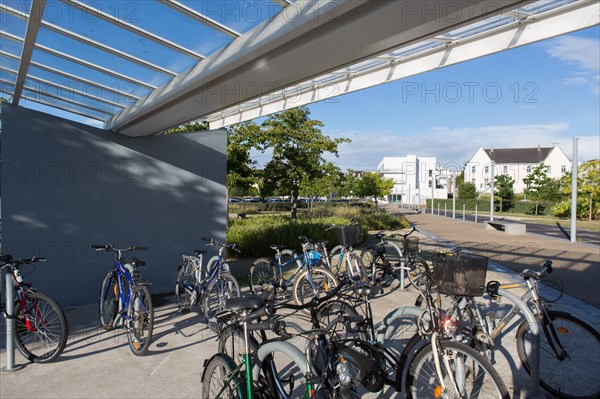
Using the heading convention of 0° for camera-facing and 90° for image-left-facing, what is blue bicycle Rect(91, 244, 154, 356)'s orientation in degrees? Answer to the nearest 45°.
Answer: approximately 135°

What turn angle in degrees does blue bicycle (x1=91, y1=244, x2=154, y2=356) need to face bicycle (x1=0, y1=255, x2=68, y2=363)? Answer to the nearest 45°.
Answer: approximately 45° to its left

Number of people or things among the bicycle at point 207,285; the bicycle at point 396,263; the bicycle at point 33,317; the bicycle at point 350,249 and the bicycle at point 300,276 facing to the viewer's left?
0

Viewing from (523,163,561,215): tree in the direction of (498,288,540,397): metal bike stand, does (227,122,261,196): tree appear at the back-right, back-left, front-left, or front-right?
front-right

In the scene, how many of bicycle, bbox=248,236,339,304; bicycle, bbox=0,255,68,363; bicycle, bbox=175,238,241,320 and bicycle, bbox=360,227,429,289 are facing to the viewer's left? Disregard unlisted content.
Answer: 0

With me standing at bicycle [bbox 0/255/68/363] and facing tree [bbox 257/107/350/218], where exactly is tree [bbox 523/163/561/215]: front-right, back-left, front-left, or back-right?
front-right

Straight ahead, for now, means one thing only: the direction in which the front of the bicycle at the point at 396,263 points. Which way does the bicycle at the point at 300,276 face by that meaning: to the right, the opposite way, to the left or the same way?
the same way

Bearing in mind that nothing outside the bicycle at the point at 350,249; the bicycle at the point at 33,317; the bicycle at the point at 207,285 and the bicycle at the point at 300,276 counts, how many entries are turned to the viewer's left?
0

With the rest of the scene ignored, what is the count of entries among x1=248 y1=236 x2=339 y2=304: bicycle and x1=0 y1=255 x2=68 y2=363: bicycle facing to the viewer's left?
0
